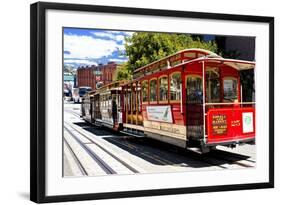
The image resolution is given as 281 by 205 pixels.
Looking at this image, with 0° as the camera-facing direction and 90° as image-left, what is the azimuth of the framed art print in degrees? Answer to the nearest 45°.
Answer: approximately 315°
